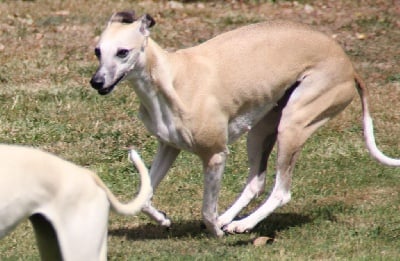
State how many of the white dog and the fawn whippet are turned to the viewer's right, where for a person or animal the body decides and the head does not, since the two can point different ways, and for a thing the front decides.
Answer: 0

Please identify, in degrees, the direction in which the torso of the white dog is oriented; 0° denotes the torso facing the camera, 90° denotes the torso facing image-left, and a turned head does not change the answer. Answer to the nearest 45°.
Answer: approximately 90°

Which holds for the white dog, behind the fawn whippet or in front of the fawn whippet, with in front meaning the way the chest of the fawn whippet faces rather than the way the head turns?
in front

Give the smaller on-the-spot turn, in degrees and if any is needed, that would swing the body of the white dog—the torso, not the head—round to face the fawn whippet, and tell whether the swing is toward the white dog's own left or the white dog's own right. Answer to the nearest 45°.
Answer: approximately 135° to the white dog's own right

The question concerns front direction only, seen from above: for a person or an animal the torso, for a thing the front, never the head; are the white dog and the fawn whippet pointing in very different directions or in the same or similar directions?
same or similar directions
